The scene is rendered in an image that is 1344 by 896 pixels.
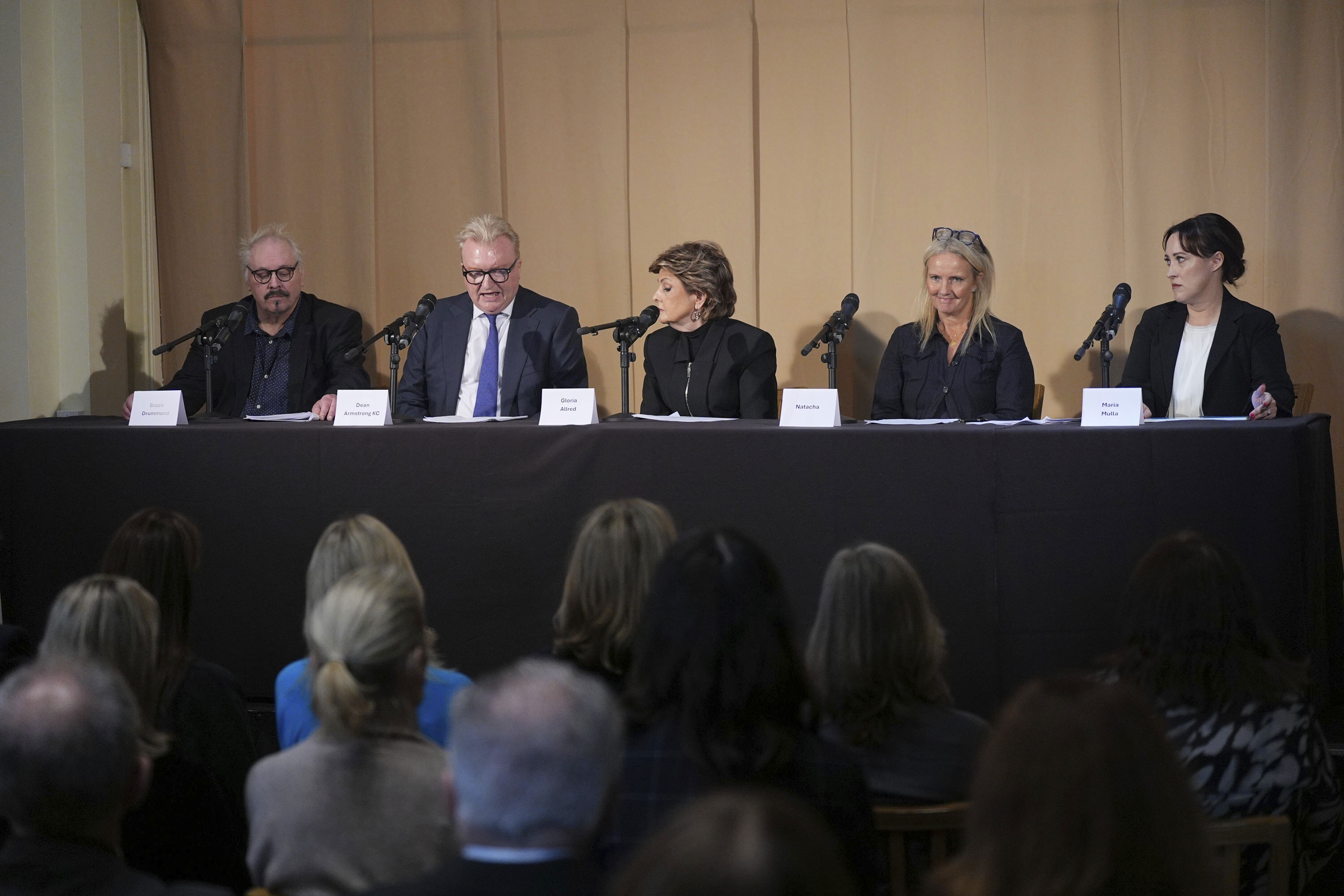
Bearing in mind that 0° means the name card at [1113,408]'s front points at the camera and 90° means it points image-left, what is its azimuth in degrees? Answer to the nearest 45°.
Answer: approximately 0°

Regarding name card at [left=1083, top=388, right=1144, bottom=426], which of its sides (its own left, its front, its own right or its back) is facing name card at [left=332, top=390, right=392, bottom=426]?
right

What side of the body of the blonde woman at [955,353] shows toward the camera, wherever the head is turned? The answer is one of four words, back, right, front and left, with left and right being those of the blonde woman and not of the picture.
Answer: front

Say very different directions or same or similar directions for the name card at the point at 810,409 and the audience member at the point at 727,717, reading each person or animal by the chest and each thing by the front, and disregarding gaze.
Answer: very different directions

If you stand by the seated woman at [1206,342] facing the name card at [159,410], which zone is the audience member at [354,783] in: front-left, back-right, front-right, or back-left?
front-left

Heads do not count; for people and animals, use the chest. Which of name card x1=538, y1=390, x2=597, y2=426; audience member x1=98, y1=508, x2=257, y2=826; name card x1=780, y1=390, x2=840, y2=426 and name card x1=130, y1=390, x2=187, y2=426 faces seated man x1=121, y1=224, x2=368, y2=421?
the audience member

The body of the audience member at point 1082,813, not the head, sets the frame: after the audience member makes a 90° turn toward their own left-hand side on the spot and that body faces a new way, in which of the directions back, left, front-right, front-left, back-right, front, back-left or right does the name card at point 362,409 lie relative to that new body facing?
front-right

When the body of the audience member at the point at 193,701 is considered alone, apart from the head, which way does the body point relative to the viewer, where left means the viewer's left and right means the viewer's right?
facing away from the viewer

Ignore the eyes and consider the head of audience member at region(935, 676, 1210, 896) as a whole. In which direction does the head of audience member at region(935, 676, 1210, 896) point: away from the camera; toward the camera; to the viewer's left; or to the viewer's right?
away from the camera

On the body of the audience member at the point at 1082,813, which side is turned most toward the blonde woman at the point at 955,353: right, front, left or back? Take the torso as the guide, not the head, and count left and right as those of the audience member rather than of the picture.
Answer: front

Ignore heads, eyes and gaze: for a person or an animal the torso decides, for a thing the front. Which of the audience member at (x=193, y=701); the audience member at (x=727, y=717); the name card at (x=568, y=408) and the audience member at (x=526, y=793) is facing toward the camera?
the name card

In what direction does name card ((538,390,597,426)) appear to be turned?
toward the camera

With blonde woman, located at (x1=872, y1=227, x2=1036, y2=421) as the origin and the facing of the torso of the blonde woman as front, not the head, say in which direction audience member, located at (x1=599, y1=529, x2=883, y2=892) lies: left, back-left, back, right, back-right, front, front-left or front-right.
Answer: front

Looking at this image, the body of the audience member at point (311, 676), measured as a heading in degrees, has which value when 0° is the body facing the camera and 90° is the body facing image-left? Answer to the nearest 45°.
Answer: approximately 180°

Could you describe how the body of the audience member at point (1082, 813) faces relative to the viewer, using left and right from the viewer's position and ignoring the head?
facing away from the viewer

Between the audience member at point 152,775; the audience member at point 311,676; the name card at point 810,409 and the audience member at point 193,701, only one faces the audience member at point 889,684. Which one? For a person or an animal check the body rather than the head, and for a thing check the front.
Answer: the name card

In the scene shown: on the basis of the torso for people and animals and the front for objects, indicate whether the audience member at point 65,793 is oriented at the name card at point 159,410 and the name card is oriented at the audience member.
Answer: yes

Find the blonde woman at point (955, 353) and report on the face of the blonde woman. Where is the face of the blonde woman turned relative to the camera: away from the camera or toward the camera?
toward the camera

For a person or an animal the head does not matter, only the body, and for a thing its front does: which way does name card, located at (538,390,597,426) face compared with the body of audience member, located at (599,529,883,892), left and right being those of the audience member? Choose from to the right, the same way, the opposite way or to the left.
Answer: the opposite way

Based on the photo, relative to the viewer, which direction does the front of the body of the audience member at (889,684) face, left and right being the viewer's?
facing away from the viewer
